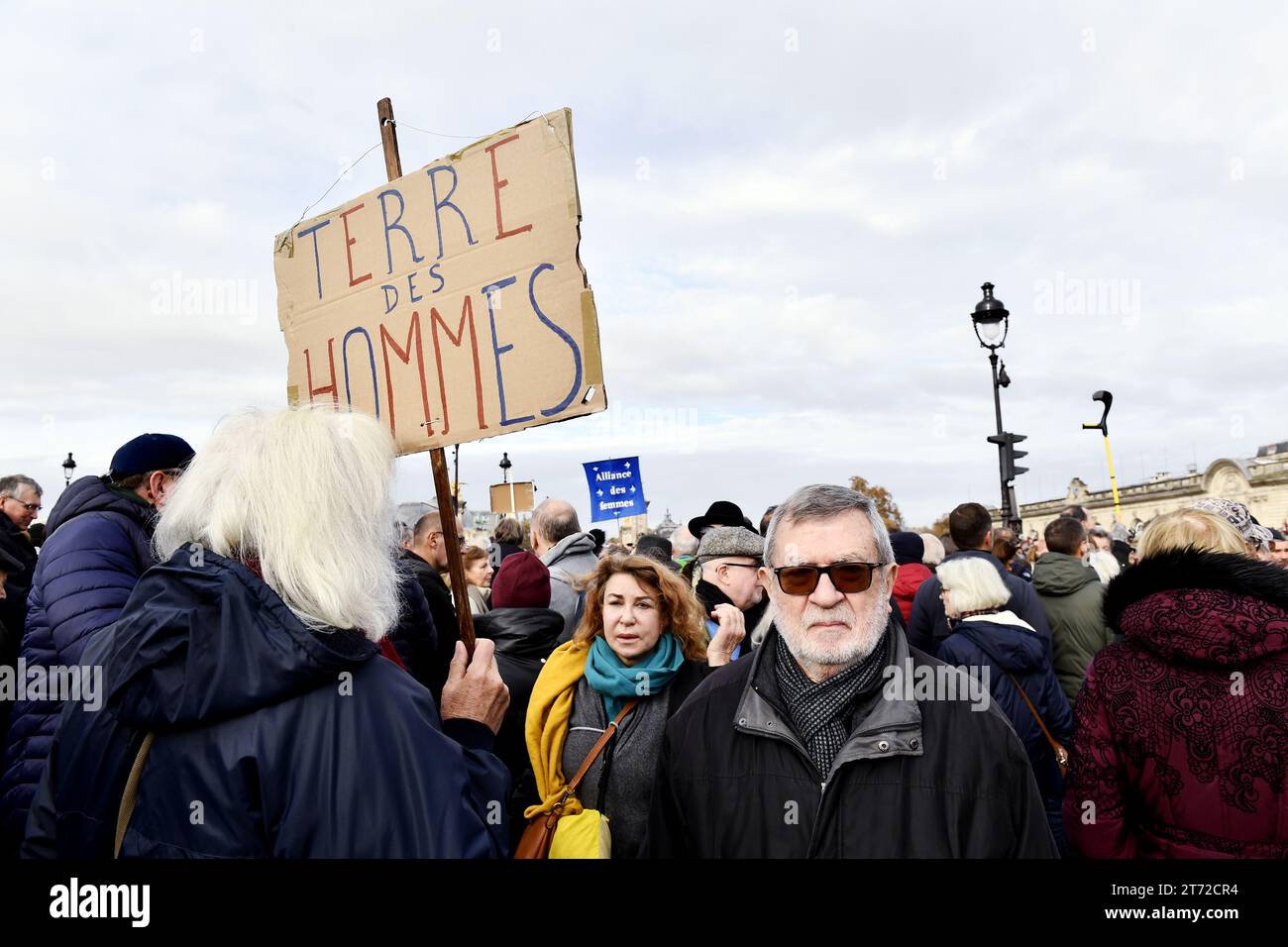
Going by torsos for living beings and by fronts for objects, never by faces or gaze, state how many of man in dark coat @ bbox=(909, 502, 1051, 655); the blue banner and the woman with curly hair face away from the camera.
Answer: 1

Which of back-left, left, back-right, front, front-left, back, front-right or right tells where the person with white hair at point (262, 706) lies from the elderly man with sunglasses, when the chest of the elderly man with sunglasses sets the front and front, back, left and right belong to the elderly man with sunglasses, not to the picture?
front-right

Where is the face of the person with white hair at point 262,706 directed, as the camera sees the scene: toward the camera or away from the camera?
away from the camera

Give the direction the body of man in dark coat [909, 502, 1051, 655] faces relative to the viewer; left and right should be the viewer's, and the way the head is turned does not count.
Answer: facing away from the viewer

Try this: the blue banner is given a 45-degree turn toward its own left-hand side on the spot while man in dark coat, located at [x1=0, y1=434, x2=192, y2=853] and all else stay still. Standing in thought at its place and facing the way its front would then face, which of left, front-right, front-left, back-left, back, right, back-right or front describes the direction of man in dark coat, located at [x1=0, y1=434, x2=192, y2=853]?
front-right

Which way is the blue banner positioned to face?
toward the camera

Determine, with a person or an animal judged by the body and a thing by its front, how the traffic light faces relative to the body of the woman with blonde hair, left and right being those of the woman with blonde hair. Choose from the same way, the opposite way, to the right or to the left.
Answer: to the right

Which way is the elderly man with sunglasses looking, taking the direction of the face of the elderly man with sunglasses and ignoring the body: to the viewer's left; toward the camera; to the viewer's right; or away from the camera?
toward the camera

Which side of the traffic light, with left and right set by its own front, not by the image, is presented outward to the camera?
right

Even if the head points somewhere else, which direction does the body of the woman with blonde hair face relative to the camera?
away from the camera

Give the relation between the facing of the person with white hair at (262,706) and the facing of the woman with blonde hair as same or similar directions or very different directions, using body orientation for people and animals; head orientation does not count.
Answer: same or similar directions

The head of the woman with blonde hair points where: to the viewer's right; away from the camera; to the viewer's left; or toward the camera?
away from the camera

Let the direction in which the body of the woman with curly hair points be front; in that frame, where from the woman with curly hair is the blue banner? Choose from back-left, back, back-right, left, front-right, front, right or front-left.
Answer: back

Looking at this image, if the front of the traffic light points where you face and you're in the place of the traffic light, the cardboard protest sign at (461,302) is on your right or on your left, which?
on your right
